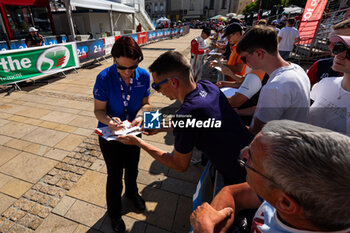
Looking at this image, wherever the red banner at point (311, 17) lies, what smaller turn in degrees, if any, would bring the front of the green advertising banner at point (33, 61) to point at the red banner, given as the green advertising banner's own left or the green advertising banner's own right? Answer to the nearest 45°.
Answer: approximately 45° to the green advertising banner's own left

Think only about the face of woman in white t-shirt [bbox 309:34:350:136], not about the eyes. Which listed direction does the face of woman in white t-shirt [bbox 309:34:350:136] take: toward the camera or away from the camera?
toward the camera

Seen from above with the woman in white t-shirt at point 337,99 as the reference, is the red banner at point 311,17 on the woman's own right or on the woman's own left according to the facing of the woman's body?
on the woman's own right

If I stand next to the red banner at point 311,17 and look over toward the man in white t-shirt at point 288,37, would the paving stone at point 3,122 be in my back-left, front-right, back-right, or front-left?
front-right

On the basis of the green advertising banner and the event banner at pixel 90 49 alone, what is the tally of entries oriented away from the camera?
0

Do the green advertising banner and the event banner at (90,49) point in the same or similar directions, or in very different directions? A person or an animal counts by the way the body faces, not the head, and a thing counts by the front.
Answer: same or similar directions

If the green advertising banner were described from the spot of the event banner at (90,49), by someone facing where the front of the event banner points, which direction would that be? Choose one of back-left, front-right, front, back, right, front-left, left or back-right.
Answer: right

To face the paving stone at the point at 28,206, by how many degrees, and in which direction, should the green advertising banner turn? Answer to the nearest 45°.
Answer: approximately 45° to its right

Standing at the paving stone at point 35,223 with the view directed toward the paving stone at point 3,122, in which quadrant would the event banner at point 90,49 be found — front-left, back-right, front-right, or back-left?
front-right

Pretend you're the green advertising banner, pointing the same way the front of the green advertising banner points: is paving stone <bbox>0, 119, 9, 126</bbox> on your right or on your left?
on your right

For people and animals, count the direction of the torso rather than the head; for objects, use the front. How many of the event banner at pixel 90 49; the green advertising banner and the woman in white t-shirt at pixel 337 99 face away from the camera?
0

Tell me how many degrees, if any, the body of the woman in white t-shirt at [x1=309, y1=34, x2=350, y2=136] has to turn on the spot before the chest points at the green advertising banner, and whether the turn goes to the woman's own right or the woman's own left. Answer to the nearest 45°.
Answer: approximately 45° to the woman's own right

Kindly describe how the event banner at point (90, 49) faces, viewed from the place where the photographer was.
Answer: facing the viewer and to the right of the viewer

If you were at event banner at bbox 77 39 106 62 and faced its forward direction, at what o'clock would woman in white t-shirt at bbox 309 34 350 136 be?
The woman in white t-shirt is roughly at 1 o'clock from the event banner.
